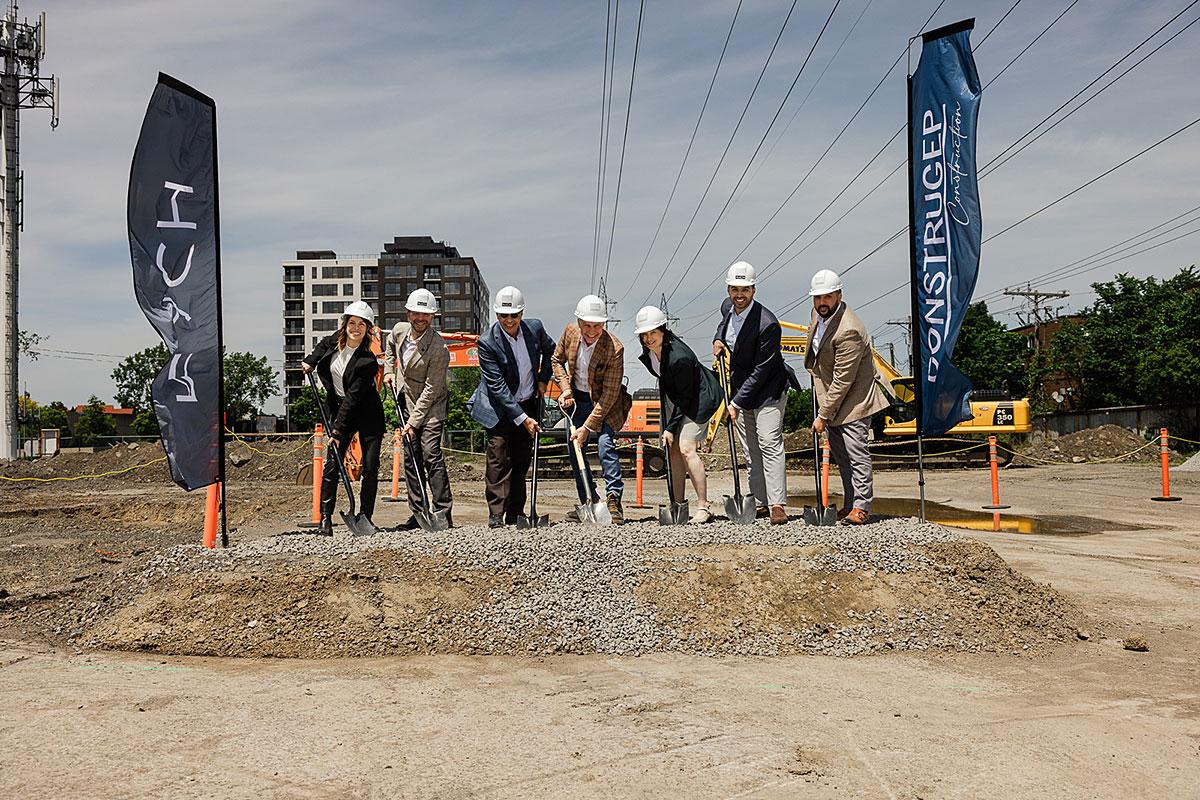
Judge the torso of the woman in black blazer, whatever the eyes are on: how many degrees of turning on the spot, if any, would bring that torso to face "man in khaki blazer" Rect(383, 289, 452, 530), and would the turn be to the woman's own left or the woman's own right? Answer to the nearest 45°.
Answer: approximately 90° to the woman's own left

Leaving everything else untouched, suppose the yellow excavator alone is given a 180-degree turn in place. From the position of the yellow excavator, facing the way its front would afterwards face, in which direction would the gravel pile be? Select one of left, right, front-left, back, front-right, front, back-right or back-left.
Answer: right

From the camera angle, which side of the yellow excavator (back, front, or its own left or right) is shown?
left

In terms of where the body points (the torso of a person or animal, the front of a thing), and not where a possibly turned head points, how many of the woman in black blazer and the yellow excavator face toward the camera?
1

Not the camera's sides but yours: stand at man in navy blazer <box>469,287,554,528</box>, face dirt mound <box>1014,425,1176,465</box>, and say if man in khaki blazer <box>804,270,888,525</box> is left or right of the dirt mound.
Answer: right

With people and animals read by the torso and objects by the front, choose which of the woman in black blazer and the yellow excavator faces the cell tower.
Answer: the yellow excavator

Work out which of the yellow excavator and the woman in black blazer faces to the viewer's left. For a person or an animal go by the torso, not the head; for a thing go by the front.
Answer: the yellow excavator

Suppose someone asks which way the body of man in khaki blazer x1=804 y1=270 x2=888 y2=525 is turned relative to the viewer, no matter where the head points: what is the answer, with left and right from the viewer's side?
facing the viewer and to the left of the viewer

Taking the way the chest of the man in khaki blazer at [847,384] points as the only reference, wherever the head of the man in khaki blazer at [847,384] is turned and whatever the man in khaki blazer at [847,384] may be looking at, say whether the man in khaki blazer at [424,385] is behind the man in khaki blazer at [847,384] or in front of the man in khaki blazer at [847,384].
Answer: in front

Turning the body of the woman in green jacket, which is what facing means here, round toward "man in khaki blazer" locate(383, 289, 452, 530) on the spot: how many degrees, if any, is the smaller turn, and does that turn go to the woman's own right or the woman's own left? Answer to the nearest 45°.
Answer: approximately 45° to the woman's own right

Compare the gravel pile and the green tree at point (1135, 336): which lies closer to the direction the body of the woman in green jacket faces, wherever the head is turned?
the gravel pile

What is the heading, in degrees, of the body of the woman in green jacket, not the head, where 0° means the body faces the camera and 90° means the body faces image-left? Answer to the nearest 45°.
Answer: approximately 45°

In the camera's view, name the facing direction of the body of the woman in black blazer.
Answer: toward the camera
